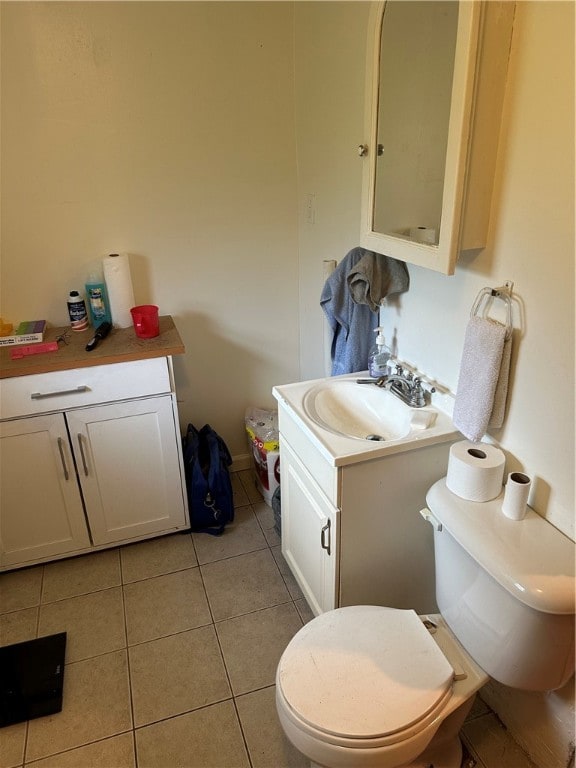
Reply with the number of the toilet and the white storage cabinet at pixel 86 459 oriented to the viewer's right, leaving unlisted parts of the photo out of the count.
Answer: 0

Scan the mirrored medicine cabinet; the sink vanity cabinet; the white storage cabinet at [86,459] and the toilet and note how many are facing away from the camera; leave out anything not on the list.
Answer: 0

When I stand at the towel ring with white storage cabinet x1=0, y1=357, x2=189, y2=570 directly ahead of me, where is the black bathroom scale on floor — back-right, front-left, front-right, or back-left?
front-left

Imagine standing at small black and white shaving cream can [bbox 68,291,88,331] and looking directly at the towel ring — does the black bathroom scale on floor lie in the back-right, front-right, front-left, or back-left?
front-right

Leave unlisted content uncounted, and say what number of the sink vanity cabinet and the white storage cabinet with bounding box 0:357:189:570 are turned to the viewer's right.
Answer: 0

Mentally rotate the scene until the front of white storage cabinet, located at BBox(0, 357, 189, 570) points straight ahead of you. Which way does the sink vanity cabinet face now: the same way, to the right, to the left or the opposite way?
to the right

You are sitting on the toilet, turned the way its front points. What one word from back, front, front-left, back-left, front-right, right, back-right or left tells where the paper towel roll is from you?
right

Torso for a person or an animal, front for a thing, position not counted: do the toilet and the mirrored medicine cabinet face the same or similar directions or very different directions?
same or similar directions

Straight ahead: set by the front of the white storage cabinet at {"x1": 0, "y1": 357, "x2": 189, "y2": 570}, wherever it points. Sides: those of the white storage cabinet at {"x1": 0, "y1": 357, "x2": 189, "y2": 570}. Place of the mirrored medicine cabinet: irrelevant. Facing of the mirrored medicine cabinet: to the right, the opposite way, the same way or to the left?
to the right

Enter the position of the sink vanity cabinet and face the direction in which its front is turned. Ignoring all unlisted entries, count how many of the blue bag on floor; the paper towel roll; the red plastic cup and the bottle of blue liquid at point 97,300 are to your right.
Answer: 4

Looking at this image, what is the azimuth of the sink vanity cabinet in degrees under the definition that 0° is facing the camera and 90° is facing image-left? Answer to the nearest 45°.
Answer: approximately 45°

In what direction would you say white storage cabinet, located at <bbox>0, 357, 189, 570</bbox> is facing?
toward the camera

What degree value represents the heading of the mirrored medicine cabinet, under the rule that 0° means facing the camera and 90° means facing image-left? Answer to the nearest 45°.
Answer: approximately 45°

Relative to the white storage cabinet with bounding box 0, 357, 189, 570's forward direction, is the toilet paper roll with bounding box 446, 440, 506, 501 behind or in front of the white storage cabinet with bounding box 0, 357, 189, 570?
in front

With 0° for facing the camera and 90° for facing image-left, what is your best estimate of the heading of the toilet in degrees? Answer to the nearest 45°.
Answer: approximately 45°

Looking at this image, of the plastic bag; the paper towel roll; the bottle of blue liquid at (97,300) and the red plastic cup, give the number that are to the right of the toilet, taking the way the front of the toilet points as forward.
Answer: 4
